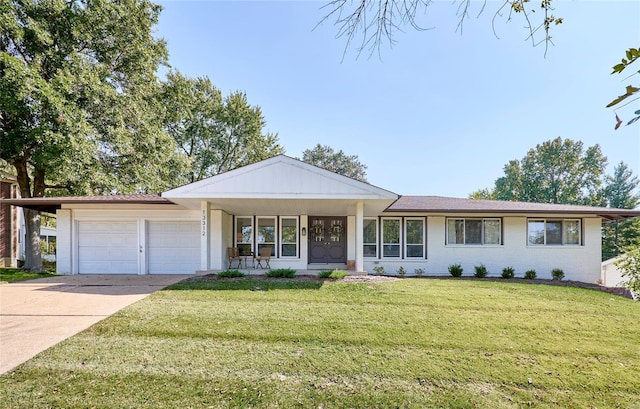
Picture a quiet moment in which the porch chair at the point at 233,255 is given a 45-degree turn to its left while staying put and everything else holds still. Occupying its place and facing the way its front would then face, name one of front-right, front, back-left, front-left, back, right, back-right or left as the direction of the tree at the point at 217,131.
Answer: left

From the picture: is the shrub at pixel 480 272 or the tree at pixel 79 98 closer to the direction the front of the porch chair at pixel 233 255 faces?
the shrub

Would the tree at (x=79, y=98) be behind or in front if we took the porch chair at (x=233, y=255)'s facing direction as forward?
behind

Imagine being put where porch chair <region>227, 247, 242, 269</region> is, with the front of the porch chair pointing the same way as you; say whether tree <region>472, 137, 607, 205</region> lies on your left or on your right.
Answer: on your left

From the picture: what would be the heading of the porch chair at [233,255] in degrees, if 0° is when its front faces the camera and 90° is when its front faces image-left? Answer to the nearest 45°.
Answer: approximately 315°

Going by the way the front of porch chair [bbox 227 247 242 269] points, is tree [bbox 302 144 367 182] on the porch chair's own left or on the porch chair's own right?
on the porch chair's own left

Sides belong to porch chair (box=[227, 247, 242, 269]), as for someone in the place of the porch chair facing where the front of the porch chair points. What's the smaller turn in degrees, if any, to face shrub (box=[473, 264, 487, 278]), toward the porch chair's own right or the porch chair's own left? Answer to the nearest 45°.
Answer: approximately 45° to the porch chair's own left
